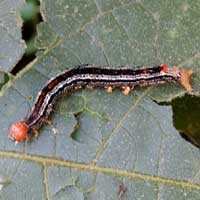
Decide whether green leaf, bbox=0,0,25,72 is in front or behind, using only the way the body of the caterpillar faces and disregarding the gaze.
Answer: in front

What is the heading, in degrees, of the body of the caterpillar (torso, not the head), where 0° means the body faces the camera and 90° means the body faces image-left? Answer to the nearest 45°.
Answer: approximately 90°
